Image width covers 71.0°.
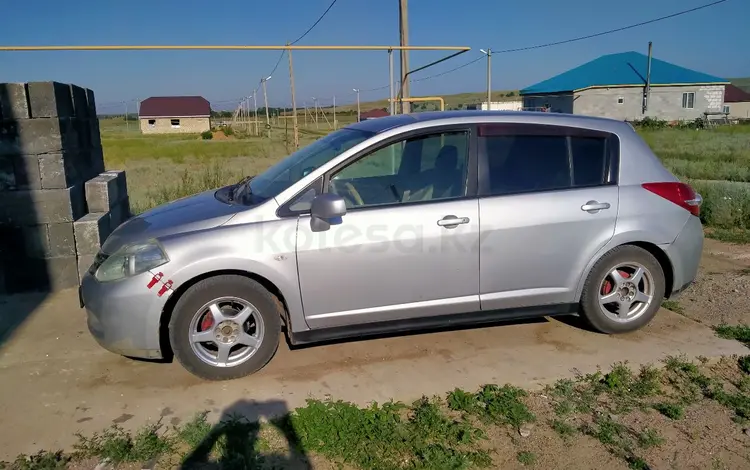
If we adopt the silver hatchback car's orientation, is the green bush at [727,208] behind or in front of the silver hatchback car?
behind

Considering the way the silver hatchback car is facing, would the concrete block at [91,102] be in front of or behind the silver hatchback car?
in front

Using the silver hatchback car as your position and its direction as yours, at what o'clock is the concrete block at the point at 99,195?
The concrete block is roughly at 1 o'clock from the silver hatchback car.

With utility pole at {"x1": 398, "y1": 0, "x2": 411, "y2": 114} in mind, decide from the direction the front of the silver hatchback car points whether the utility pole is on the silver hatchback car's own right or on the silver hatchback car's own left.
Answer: on the silver hatchback car's own right

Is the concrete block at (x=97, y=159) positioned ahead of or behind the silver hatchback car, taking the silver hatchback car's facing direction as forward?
ahead

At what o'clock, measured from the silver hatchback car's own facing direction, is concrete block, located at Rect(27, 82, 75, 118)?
The concrete block is roughly at 1 o'clock from the silver hatchback car.

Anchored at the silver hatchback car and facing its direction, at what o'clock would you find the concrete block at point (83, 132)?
The concrete block is roughly at 1 o'clock from the silver hatchback car.

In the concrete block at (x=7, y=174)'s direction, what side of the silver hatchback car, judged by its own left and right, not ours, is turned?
front

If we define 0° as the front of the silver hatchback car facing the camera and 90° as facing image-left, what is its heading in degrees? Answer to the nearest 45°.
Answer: approximately 90°

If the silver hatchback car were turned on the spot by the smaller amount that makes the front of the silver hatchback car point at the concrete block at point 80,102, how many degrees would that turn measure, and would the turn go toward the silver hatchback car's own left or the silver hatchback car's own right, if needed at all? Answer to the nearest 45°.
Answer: approximately 45° to the silver hatchback car's own right

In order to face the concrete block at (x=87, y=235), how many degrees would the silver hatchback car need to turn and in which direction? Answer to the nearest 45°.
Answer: approximately 45° to its right
